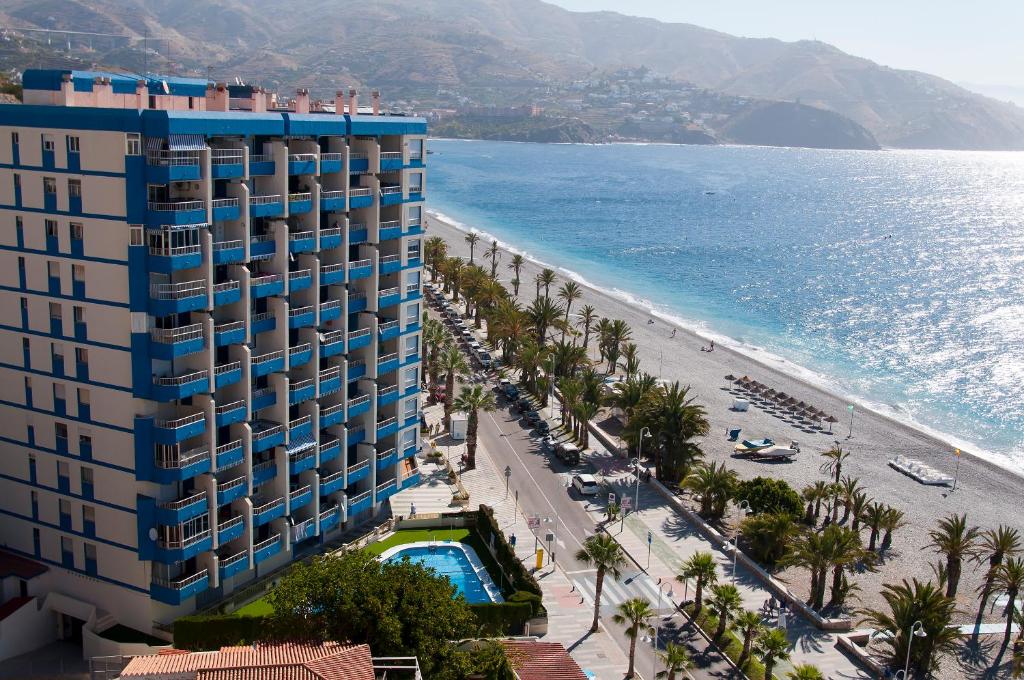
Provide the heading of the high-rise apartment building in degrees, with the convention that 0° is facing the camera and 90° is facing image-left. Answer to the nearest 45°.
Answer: approximately 315°

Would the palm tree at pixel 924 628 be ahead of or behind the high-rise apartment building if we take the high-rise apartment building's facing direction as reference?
ahead

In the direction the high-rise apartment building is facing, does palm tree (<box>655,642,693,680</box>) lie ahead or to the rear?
ahead

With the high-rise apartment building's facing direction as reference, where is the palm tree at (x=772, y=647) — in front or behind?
in front
